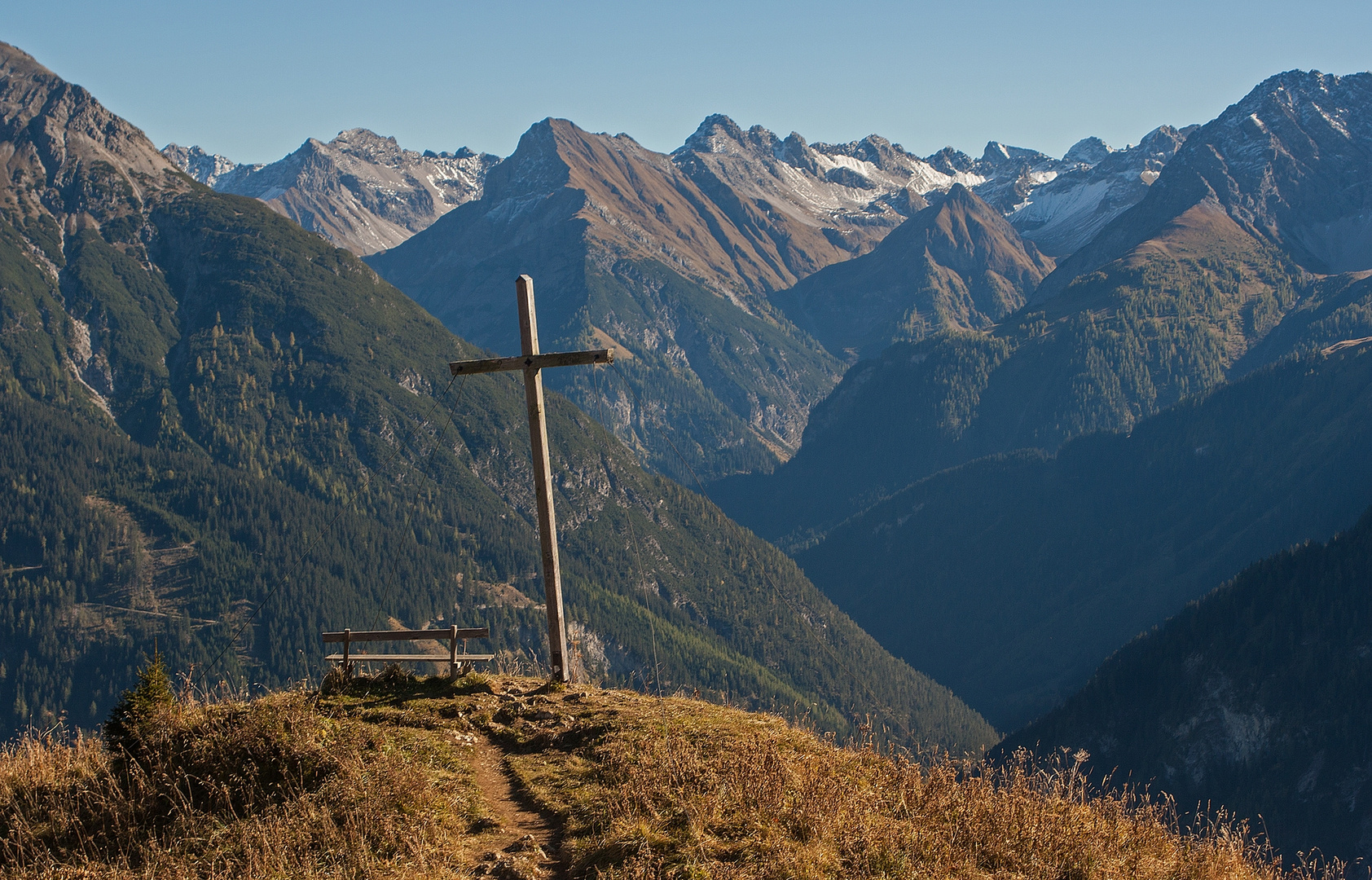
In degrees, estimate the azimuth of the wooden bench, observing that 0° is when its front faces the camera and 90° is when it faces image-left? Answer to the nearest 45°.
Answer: approximately 180°
